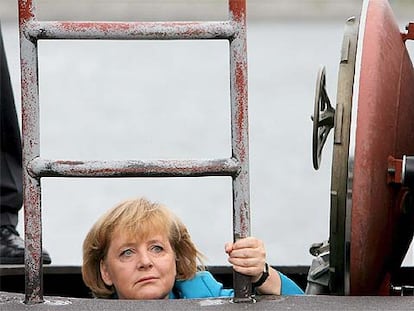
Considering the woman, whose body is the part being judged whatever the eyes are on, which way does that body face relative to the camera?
toward the camera

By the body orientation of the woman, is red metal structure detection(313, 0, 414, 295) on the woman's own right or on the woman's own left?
on the woman's own left
